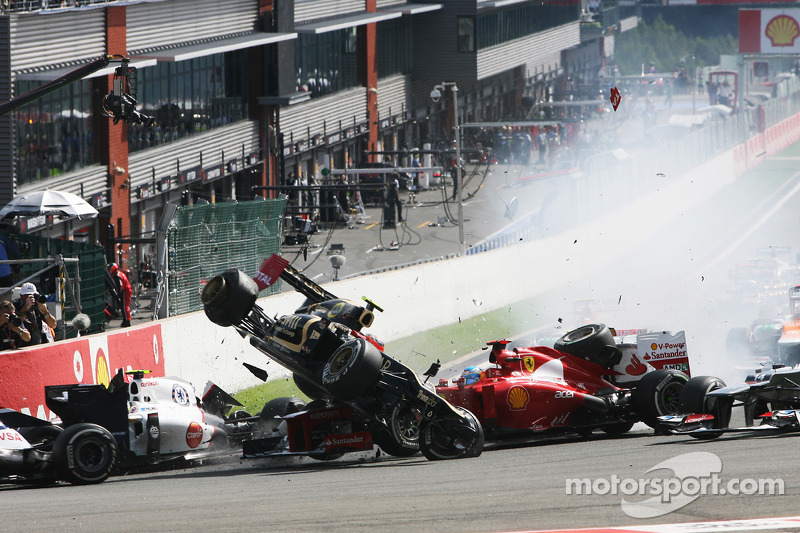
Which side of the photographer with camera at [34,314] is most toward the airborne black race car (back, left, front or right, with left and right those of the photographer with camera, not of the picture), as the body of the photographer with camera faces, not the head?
front

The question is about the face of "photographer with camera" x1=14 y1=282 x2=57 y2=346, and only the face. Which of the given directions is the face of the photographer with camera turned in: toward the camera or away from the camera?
toward the camera

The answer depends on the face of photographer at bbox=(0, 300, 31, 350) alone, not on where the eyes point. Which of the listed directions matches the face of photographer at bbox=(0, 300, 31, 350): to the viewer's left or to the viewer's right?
to the viewer's right

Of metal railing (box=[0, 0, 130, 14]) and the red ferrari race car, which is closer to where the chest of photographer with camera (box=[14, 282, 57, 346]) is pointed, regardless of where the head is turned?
the red ferrari race car

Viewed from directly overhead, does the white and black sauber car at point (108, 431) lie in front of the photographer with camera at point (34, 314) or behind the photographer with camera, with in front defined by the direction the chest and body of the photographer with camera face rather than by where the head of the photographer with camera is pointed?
in front

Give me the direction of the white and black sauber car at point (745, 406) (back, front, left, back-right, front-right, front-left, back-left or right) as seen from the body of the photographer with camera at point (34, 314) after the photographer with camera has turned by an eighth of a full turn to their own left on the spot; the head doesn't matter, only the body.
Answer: front-right

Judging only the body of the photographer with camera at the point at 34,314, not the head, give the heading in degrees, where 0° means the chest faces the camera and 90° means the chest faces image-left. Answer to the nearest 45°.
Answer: approximately 315°

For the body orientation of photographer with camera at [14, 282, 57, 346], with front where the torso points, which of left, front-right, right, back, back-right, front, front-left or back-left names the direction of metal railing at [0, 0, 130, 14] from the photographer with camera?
back-left

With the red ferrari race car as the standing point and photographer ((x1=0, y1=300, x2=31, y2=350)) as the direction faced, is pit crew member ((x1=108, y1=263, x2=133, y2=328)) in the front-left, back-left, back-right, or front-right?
front-right

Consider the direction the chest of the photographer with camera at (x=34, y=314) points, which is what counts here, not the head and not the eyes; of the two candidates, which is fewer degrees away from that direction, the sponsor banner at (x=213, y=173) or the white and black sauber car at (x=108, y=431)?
the white and black sauber car
